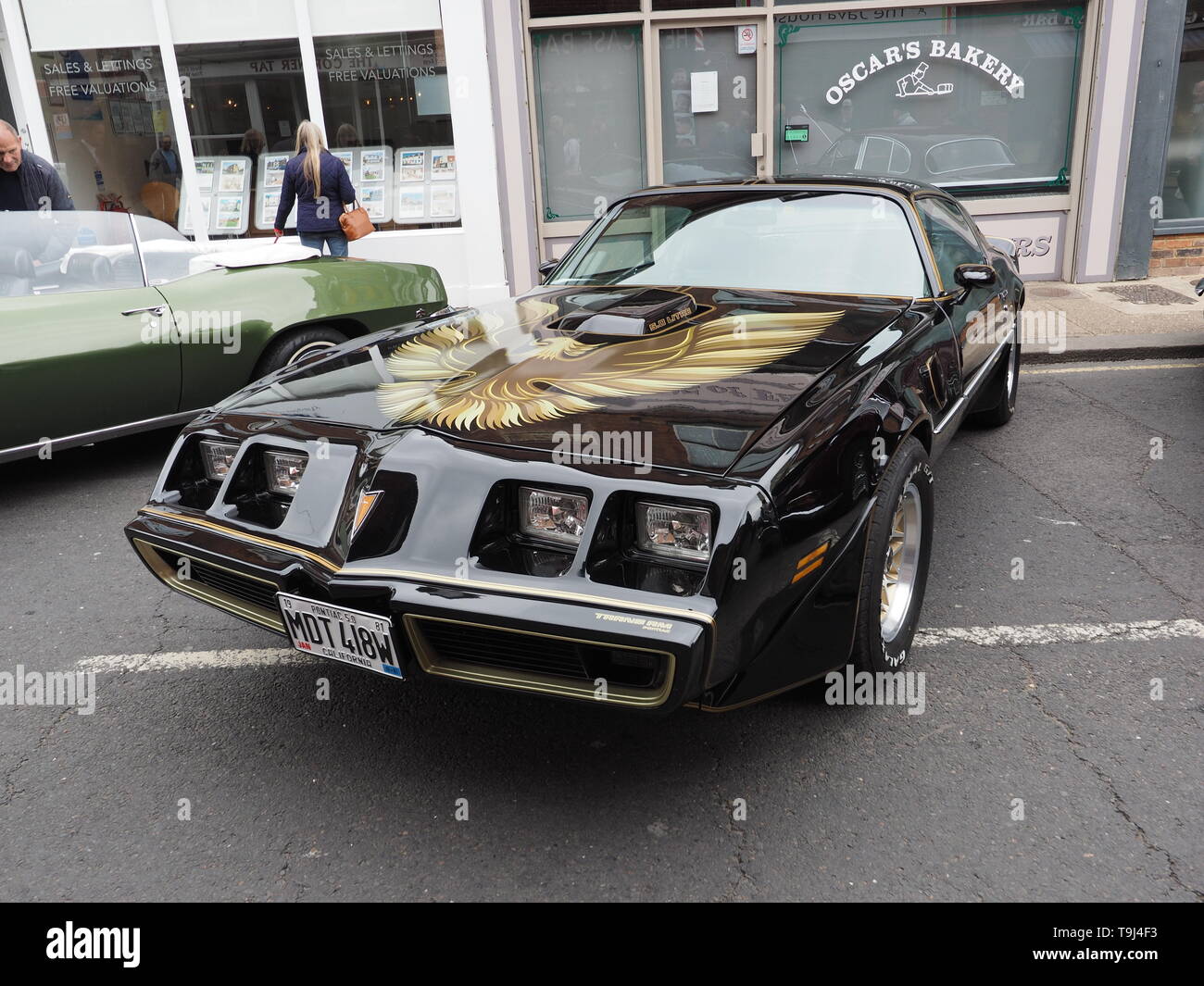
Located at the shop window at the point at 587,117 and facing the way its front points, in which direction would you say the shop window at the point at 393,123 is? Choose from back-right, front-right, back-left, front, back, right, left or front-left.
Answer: right

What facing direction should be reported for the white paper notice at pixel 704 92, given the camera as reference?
facing the viewer

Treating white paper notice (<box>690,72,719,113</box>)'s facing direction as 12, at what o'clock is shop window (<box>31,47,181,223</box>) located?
The shop window is roughly at 3 o'clock from the white paper notice.

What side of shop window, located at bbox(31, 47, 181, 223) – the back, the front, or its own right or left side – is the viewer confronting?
front

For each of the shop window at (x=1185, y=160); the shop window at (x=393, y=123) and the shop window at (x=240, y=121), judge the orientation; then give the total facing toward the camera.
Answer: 3

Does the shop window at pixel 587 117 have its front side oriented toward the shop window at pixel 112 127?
no

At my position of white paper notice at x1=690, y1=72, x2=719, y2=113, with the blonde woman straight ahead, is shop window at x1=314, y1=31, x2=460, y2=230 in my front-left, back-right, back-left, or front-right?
front-right

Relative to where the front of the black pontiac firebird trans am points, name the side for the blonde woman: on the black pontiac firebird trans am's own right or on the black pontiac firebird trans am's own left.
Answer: on the black pontiac firebird trans am's own right

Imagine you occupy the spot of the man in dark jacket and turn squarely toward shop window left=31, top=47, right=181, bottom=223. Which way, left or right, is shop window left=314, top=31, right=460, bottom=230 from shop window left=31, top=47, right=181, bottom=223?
right

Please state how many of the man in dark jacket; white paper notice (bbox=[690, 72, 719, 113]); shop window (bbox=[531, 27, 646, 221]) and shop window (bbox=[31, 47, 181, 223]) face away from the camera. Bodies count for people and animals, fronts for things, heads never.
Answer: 0

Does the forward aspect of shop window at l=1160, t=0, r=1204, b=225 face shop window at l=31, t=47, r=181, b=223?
no

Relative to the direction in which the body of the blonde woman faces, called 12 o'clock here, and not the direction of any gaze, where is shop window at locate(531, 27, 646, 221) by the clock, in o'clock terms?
The shop window is roughly at 2 o'clock from the blonde woman.

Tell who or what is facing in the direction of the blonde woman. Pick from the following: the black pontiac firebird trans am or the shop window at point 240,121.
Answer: the shop window

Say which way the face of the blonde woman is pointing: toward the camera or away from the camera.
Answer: away from the camera

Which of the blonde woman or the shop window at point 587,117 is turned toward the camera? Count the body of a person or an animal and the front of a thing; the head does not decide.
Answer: the shop window

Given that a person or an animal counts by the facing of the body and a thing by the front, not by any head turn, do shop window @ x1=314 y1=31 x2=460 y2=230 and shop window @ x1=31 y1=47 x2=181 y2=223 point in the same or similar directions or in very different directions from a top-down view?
same or similar directions

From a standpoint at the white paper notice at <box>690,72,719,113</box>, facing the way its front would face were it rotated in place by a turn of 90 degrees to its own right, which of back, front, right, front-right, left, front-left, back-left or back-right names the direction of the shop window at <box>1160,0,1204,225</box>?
back

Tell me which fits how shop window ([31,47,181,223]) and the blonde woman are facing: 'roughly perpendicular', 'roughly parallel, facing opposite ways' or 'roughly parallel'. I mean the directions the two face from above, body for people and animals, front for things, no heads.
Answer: roughly parallel, facing opposite ways
